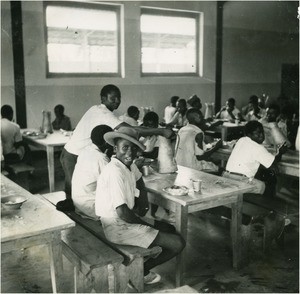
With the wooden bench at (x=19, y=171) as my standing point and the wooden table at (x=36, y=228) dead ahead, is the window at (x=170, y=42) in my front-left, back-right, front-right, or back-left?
back-left

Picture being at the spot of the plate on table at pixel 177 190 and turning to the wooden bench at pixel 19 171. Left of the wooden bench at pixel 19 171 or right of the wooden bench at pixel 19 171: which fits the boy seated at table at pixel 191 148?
right

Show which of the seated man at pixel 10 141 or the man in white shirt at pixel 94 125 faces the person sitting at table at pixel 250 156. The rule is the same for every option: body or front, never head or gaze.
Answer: the man in white shirt

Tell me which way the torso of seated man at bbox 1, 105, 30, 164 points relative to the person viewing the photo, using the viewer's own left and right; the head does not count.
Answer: facing away from the viewer and to the right of the viewer

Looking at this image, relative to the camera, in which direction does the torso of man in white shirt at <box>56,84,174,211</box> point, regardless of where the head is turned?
to the viewer's right

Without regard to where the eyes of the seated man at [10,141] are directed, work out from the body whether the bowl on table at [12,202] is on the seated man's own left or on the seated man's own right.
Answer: on the seated man's own right
